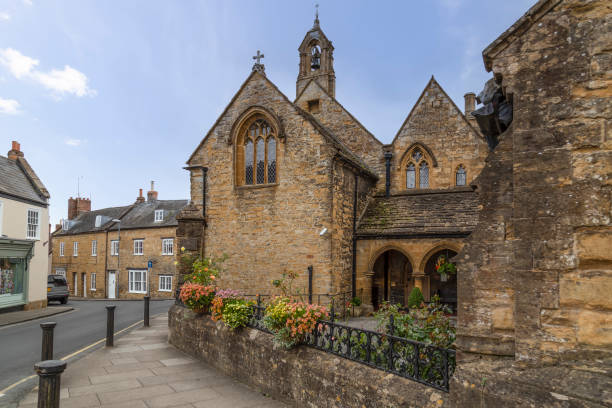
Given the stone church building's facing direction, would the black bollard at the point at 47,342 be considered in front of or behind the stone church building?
in front

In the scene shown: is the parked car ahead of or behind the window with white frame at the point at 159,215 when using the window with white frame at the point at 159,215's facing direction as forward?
ahead

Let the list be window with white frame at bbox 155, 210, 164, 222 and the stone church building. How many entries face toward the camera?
2

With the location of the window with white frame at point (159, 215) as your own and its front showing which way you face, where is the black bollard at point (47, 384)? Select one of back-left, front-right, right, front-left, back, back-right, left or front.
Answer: front

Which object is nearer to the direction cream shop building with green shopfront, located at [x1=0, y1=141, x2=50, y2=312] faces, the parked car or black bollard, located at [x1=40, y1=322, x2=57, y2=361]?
the black bollard

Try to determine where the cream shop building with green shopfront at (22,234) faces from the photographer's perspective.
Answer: facing the viewer and to the right of the viewer

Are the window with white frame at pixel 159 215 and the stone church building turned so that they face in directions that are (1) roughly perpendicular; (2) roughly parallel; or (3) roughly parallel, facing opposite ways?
roughly parallel

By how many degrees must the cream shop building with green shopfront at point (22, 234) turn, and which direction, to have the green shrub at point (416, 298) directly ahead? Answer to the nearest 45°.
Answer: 0° — it already faces it

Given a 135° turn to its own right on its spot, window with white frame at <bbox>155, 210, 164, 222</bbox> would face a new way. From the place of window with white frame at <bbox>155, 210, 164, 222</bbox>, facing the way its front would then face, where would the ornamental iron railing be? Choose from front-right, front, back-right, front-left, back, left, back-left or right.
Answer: back-left

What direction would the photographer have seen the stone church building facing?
facing the viewer
